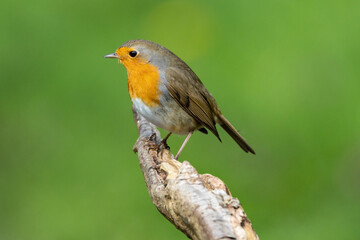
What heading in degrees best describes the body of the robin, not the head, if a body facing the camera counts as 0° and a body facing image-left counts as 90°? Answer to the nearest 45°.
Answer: approximately 90°
